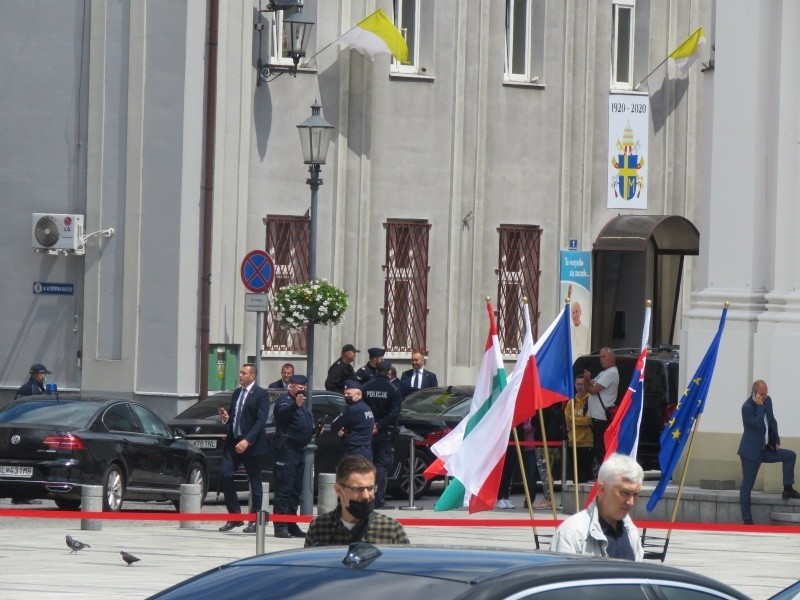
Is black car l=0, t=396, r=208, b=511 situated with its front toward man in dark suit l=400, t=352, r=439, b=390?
yes

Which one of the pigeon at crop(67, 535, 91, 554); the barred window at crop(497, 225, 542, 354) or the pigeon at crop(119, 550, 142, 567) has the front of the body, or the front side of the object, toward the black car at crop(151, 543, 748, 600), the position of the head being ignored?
the barred window

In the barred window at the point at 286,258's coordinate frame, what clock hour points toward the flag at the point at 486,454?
The flag is roughly at 12 o'clock from the barred window.

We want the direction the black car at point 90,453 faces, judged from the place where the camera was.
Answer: facing away from the viewer and to the right of the viewer

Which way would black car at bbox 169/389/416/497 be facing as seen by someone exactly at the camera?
facing away from the viewer and to the right of the viewer

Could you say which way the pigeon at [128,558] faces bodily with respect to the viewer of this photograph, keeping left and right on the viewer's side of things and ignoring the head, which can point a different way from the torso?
facing to the left of the viewer
